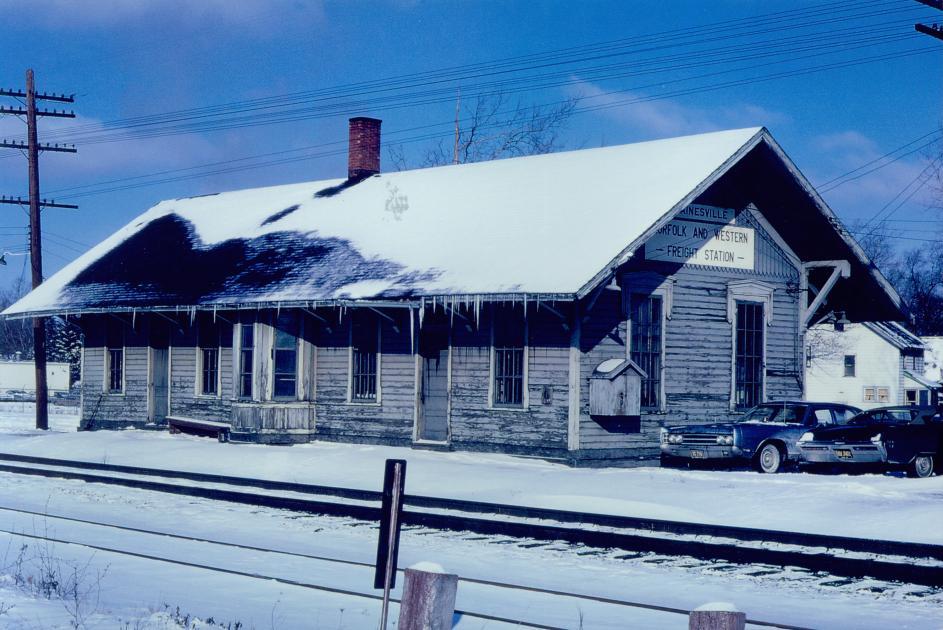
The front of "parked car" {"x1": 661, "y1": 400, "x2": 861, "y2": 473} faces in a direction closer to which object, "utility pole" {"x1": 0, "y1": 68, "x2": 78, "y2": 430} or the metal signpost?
the metal signpost

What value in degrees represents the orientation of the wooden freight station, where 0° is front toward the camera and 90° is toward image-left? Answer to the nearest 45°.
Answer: approximately 45°

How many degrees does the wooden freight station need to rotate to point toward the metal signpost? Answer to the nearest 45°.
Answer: approximately 45° to its left

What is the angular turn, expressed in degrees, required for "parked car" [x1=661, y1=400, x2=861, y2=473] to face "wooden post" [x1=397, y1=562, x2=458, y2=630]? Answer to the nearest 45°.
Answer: approximately 45° to its left

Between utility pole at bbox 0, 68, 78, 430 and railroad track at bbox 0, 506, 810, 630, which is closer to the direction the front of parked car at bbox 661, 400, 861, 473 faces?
the railroad track

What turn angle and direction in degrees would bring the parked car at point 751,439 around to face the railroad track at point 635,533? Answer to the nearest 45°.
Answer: approximately 45° to its left

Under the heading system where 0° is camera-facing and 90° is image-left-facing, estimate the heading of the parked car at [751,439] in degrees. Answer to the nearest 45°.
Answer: approximately 45°

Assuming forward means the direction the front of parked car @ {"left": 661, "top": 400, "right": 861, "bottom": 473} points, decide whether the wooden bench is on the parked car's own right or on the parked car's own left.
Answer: on the parked car's own right

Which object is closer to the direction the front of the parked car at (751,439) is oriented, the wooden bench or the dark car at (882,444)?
the wooden bench
